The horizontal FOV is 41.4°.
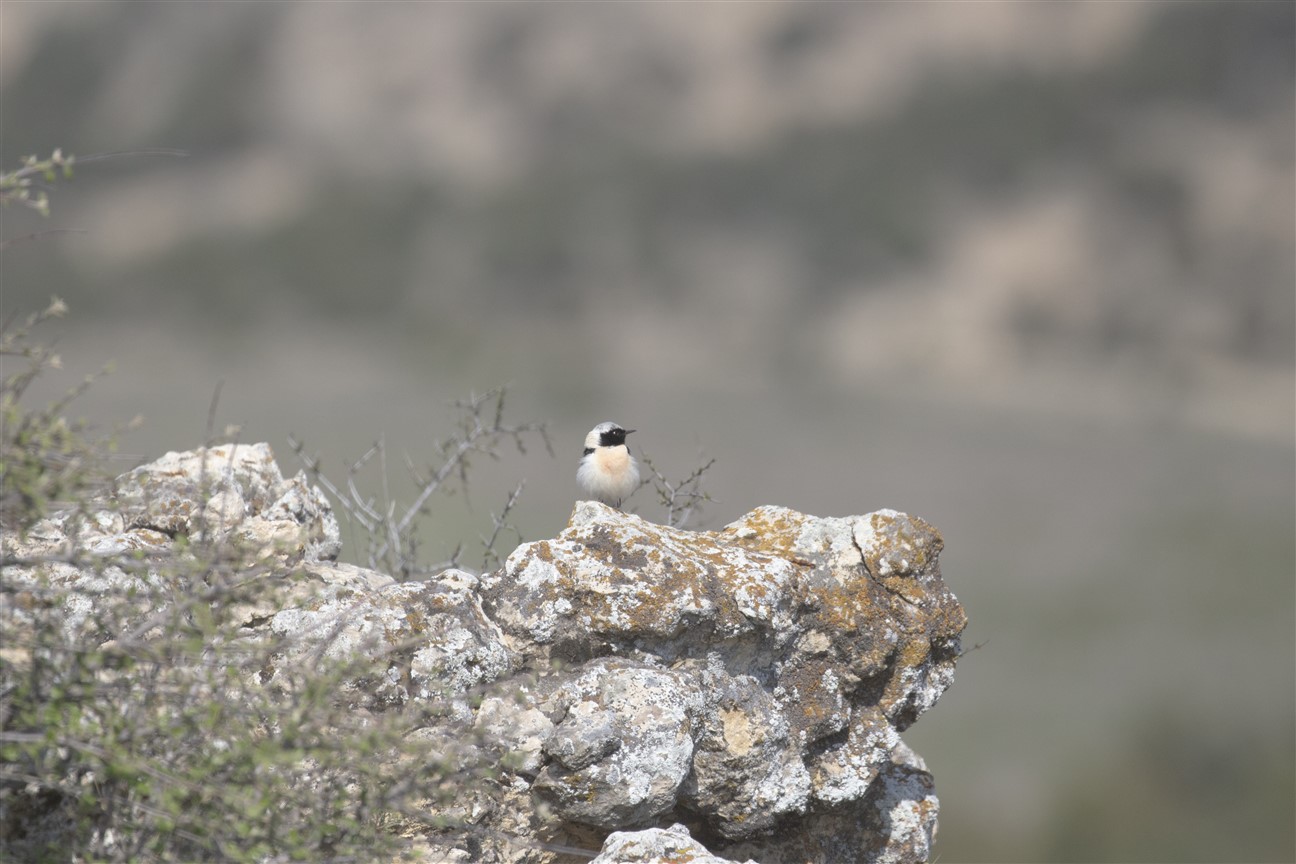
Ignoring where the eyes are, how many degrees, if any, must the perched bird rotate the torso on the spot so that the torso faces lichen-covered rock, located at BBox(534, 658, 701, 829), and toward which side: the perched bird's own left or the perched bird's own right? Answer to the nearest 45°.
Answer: approximately 45° to the perched bird's own right

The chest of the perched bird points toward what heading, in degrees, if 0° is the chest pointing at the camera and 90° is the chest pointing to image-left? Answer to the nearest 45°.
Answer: approximately 315°

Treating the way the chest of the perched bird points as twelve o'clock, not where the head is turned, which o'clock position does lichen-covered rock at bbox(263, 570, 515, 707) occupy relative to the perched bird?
The lichen-covered rock is roughly at 2 o'clock from the perched bird.
